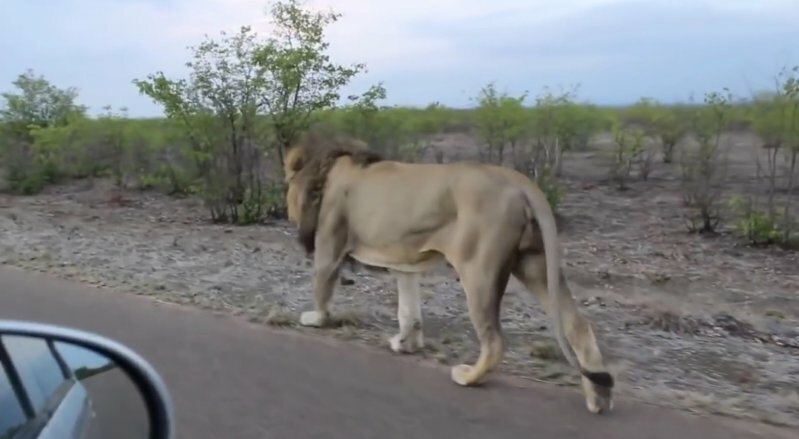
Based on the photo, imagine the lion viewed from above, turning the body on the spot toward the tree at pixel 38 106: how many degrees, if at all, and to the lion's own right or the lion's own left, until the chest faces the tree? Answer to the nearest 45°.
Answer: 0° — it already faces it

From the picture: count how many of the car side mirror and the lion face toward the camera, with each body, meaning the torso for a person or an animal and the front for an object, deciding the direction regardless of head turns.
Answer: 1

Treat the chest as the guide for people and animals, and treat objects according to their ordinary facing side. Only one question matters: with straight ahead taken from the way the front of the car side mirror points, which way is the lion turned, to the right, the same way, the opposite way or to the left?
the opposite way

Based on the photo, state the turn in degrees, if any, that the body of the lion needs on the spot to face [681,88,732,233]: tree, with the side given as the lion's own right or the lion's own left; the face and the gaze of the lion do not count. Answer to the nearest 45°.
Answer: approximately 90° to the lion's own right

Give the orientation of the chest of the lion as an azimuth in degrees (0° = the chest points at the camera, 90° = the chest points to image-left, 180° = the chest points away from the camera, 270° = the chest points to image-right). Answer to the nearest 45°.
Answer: approximately 135°

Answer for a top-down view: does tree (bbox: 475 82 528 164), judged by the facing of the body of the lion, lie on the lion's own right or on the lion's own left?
on the lion's own right

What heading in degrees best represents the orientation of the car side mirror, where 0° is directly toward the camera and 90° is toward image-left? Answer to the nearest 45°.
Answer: approximately 0°

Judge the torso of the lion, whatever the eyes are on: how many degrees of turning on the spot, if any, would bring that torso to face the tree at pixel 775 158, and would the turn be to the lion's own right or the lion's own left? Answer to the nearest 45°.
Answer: approximately 90° to the lion's own right

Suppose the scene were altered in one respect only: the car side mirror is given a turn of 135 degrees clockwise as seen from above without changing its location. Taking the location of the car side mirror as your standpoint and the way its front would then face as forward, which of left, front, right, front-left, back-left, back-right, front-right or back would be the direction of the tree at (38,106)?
front-right
